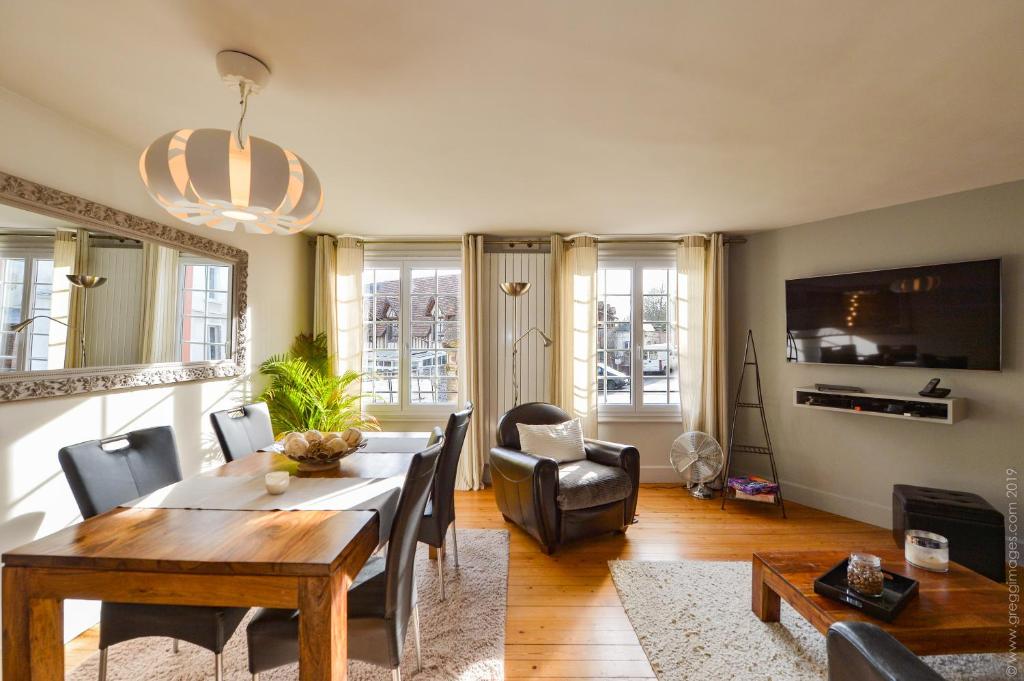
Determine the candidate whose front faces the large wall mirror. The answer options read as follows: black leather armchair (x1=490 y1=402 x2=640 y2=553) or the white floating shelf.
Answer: the white floating shelf

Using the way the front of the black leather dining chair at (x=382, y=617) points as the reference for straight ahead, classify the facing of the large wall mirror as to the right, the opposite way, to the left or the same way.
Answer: the opposite way

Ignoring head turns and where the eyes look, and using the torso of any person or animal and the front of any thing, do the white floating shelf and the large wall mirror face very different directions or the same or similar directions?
very different directions

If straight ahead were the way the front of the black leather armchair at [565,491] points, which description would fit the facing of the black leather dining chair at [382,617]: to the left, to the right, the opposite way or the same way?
to the right

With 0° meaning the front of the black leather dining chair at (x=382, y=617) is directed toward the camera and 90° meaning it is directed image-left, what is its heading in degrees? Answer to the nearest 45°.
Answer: approximately 90°

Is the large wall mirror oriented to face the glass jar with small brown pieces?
yes

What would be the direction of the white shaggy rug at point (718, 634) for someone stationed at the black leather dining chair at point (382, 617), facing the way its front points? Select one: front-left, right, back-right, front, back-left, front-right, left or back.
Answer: back

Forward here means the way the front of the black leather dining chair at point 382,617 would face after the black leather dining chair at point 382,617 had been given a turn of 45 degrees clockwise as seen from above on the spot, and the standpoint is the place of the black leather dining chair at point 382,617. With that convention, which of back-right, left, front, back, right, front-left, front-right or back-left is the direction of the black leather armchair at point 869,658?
back

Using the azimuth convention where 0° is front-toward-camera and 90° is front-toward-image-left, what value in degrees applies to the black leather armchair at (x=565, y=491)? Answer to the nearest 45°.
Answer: approximately 315°

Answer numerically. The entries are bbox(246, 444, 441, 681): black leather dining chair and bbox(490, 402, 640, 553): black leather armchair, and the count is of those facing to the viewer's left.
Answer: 1

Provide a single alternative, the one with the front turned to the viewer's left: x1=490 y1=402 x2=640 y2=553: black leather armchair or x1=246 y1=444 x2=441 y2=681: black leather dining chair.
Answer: the black leather dining chair

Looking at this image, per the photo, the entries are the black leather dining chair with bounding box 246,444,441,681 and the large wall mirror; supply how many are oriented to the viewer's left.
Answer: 1

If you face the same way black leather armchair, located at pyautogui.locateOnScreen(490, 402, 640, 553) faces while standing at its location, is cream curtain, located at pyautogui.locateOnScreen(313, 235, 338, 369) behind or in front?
behind

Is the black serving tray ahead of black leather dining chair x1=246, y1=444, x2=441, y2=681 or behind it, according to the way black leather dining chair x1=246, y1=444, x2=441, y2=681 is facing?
behind

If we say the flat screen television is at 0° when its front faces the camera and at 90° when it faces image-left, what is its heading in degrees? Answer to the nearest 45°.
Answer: approximately 45°

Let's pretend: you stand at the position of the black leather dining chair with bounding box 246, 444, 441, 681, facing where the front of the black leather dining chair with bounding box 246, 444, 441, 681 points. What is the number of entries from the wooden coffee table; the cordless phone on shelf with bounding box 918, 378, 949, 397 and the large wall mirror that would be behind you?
2
